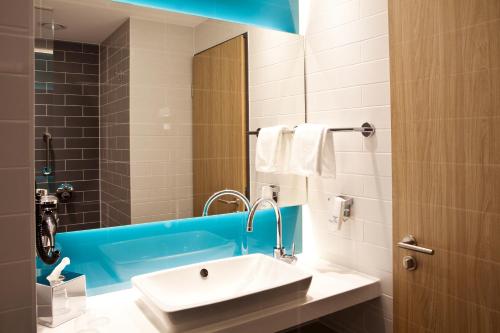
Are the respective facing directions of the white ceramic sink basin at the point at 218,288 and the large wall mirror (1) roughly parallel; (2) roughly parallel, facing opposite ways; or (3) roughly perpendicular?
roughly parallel

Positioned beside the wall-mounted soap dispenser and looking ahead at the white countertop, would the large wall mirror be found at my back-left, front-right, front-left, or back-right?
front-right

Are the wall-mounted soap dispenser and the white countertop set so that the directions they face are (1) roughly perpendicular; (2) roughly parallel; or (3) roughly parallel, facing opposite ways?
roughly perpendicular

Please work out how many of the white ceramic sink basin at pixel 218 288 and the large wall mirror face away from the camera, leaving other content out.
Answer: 0

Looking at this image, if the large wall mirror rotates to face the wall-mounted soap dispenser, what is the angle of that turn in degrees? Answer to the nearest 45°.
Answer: approximately 45° to its left

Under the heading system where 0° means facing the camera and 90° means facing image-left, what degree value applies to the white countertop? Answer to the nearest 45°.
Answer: approximately 315°
